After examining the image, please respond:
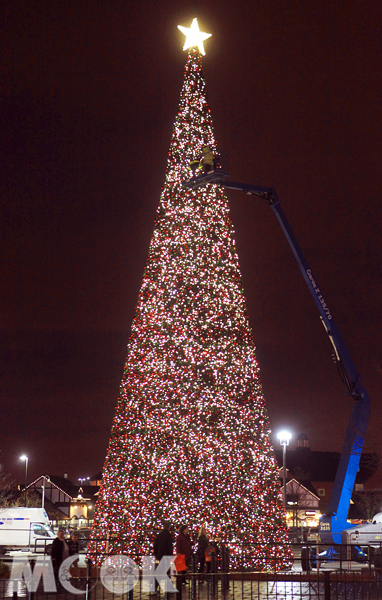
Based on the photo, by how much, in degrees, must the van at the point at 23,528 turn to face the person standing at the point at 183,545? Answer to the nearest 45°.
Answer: approximately 90° to its right

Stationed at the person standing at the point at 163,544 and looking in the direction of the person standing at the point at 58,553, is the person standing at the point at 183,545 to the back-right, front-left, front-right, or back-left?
back-left

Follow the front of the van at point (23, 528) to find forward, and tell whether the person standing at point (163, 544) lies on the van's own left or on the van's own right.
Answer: on the van's own right

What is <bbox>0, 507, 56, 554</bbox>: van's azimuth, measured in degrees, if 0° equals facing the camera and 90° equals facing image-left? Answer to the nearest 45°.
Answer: approximately 270°

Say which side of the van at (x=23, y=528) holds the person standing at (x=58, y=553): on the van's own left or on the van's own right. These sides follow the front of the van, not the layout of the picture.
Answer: on the van's own right

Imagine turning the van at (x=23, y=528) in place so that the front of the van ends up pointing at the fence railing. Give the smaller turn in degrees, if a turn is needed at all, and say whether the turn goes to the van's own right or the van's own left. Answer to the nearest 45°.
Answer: approximately 90° to the van's own right
